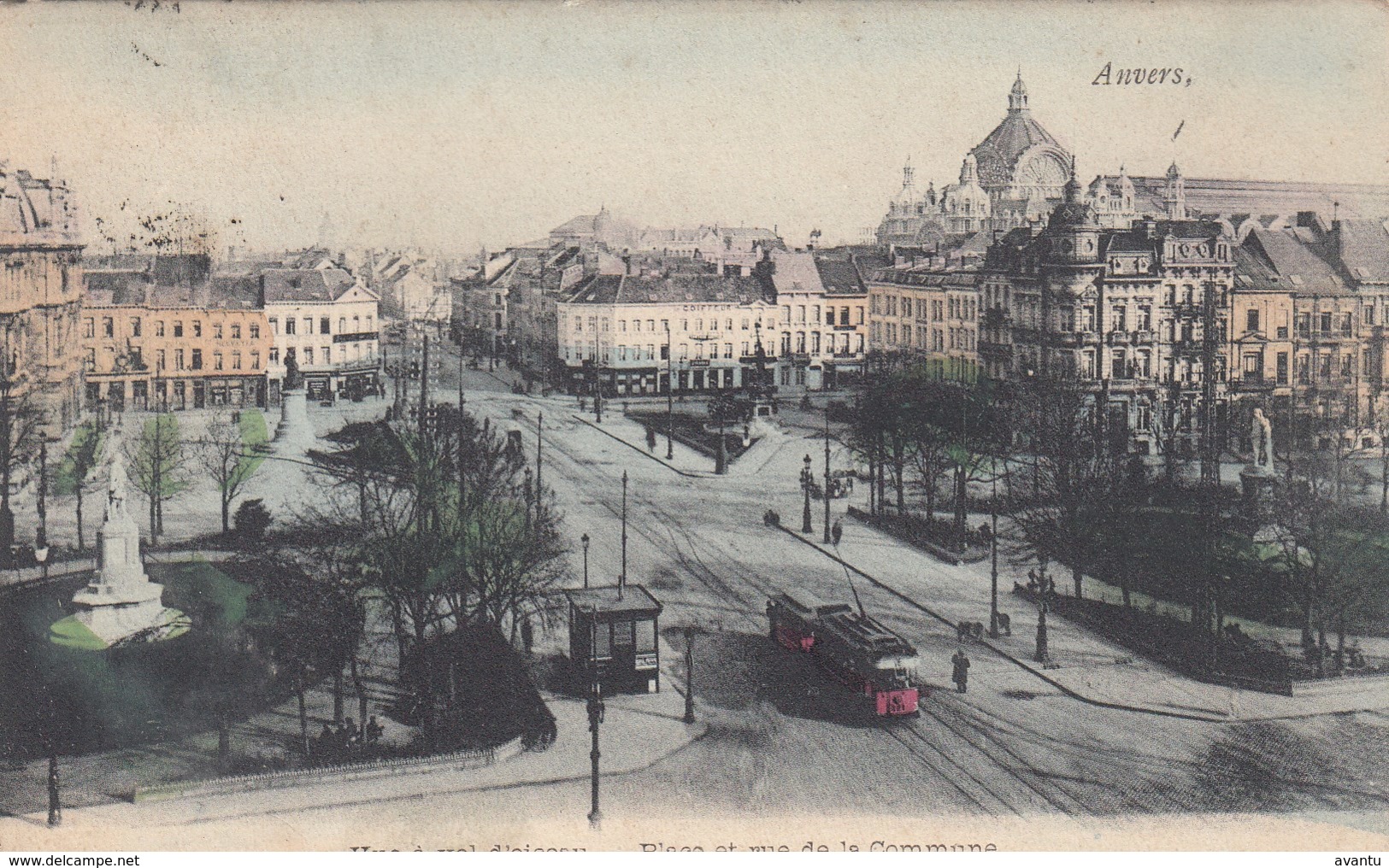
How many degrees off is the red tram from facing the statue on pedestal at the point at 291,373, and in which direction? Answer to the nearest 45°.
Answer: approximately 135° to its right

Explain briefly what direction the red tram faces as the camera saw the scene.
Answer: facing the viewer and to the right of the viewer

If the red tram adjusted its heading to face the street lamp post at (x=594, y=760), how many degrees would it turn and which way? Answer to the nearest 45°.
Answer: approximately 90° to its right

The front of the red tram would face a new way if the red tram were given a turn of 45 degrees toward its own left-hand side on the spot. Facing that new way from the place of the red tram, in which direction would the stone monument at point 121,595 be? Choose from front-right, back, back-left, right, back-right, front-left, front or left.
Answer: back

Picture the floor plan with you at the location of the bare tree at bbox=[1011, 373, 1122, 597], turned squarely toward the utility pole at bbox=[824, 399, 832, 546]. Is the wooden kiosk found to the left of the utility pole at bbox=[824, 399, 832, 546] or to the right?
left

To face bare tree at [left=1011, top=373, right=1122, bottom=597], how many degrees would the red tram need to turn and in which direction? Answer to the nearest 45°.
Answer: approximately 90° to its left

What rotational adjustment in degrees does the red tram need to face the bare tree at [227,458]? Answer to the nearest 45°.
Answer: approximately 135° to its right

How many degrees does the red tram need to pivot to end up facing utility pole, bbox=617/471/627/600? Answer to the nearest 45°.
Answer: approximately 180°

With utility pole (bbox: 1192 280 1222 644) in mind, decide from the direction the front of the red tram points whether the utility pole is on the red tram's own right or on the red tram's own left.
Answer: on the red tram's own left

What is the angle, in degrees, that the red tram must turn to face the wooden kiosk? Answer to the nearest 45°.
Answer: approximately 135° to its right

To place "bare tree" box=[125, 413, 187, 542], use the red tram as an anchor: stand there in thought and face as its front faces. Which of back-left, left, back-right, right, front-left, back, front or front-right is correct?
back-right

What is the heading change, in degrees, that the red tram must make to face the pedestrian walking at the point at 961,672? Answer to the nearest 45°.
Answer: approximately 45° to its left

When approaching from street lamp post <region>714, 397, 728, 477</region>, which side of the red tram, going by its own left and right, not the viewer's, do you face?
back

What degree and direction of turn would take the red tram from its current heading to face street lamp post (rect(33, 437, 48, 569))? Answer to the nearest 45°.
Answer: approximately 135° to its right

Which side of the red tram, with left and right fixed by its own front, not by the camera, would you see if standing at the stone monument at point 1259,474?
left

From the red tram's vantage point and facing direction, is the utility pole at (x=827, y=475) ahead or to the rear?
to the rear

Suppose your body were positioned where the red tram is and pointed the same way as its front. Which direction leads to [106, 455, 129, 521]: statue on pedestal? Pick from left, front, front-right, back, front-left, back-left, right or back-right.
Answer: back-right
